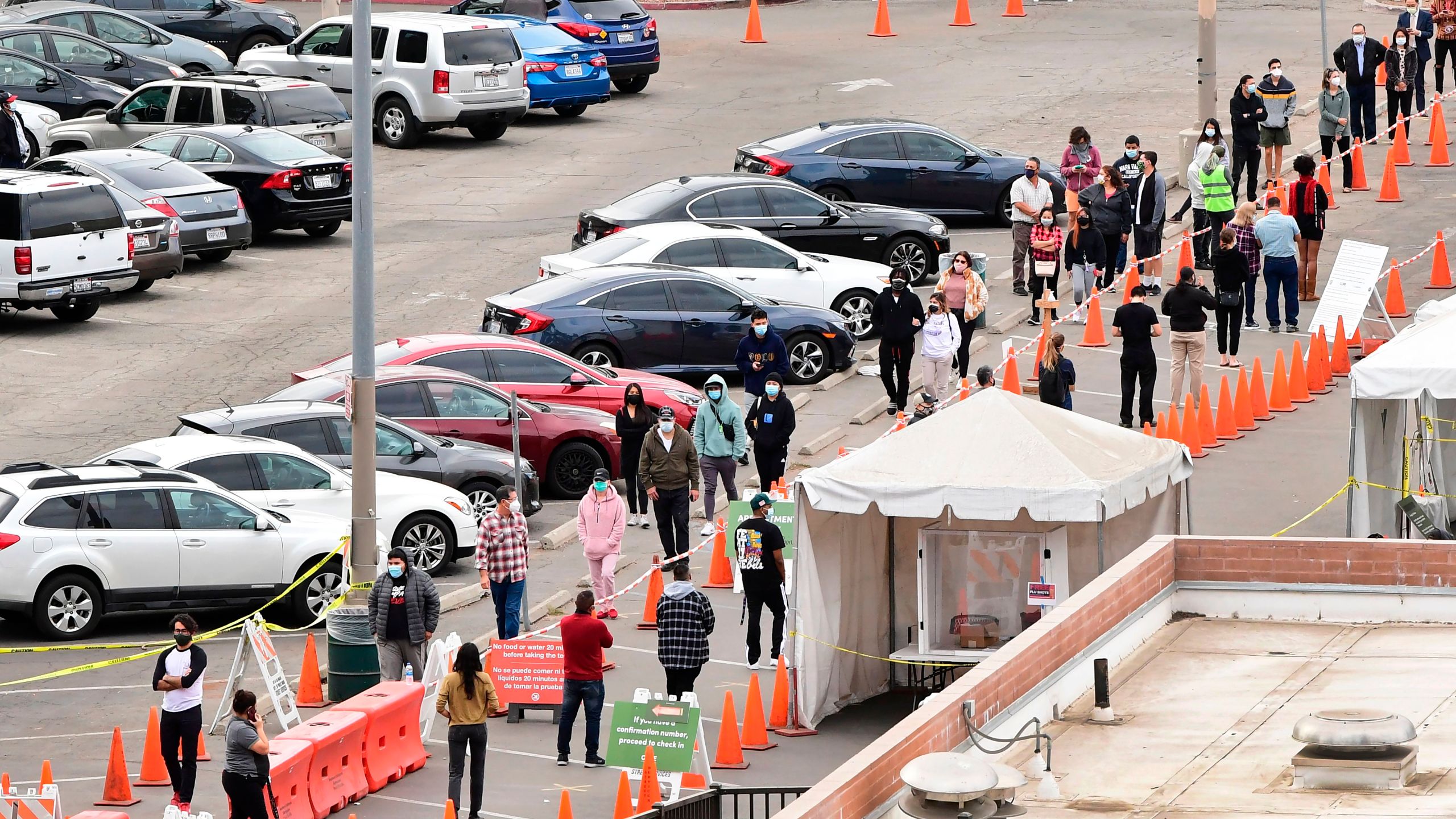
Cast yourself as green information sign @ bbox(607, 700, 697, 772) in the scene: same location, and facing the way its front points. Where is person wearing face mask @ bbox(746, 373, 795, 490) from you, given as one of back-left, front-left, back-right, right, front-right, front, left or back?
back

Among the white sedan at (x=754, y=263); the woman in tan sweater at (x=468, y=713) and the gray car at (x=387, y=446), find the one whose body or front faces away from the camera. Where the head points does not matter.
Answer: the woman in tan sweater

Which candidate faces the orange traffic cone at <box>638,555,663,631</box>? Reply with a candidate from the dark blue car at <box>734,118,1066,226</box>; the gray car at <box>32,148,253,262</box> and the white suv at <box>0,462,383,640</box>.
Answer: the white suv

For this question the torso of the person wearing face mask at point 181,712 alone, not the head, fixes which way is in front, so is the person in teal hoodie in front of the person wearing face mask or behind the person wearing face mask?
behind

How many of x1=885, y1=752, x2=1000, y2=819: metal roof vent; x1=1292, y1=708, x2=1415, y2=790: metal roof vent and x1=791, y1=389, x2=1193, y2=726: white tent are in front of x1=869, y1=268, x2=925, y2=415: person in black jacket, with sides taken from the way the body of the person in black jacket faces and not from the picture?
3

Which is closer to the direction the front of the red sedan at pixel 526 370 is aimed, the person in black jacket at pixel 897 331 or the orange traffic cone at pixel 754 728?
the person in black jacket

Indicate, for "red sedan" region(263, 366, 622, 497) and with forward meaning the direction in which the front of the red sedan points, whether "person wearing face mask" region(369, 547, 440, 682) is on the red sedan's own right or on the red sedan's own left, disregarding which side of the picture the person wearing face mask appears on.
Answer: on the red sedan's own right

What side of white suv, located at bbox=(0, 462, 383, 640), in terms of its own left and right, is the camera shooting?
right

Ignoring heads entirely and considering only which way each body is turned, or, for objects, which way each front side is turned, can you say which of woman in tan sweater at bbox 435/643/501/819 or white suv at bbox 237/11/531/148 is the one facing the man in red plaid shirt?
the woman in tan sweater

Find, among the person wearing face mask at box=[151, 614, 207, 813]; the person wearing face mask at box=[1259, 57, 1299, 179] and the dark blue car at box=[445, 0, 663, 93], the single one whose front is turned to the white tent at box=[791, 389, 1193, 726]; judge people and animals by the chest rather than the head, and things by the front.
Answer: the person wearing face mask at box=[1259, 57, 1299, 179]

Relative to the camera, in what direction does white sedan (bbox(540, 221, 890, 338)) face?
facing to the right of the viewer

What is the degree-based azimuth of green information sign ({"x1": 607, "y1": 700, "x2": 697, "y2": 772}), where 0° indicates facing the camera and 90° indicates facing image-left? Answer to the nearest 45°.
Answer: approximately 0°

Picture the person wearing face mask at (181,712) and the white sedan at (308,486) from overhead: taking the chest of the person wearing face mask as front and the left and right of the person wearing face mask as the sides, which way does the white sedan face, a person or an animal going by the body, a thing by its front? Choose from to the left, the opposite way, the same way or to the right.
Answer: to the left

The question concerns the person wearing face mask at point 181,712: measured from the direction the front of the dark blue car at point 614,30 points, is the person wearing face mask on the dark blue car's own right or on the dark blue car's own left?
on the dark blue car's own left

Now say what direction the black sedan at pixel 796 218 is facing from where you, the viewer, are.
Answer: facing to the right of the viewer
